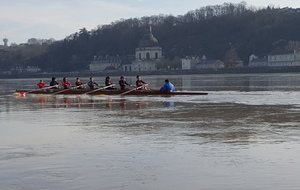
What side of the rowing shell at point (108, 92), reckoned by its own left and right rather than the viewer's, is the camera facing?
left
